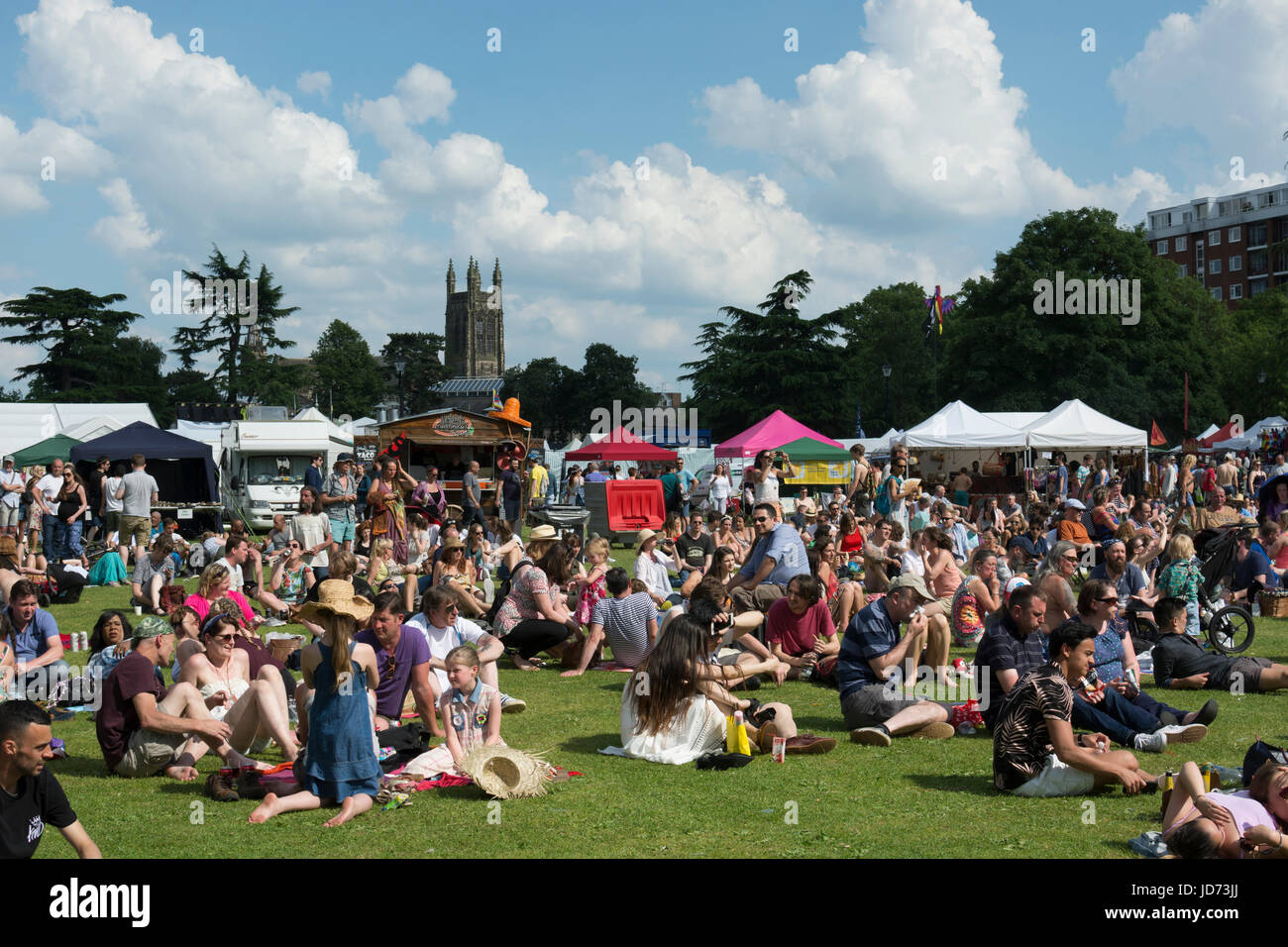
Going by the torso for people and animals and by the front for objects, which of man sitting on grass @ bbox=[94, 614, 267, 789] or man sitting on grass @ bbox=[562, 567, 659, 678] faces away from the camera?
man sitting on grass @ bbox=[562, 567, 659, 678]

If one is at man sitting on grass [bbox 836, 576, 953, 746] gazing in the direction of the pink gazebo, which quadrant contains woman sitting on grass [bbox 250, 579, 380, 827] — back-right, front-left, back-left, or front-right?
back-left

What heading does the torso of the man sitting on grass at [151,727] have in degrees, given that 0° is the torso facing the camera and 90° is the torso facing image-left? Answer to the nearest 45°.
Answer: approximately 270°

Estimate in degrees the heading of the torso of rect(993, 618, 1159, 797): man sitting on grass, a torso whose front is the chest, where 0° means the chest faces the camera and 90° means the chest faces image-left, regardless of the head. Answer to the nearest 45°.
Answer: approximately 270°

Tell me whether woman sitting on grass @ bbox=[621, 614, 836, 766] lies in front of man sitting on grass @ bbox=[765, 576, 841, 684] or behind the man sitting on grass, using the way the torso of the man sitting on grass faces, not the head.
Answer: in front

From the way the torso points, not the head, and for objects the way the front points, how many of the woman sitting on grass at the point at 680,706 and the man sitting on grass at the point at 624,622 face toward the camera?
0

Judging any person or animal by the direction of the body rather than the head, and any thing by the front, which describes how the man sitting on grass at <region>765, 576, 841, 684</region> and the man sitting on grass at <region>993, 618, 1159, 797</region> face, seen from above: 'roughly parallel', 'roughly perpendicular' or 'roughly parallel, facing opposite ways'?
roughly perpendicular

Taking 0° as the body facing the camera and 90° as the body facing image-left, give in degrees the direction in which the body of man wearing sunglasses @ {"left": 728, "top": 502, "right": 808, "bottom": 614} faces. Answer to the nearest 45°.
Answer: approximately 45°

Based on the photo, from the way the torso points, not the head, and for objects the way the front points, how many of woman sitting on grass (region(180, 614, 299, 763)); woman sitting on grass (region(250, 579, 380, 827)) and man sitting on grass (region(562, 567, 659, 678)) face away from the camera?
2

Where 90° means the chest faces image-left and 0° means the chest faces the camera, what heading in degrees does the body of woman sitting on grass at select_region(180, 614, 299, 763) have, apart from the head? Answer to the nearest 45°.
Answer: approximately 315°

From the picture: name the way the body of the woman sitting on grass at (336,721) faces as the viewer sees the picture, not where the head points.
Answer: away from the camera

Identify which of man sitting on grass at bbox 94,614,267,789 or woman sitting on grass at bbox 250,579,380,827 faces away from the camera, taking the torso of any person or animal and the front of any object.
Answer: the woman sitting on grass
